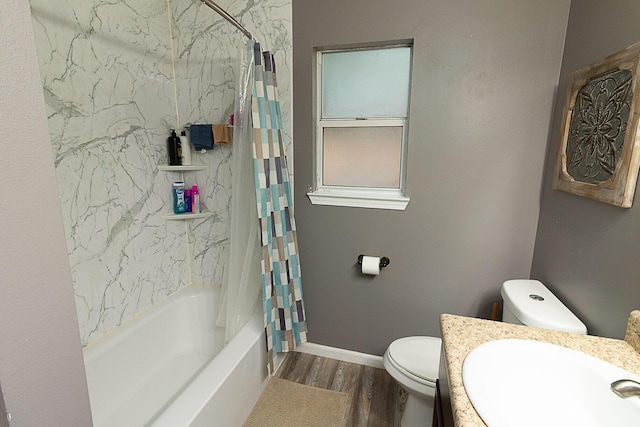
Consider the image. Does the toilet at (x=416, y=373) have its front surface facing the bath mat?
yes

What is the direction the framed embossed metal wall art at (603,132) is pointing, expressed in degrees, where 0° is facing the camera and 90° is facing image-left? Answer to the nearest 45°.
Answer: approximately 45°

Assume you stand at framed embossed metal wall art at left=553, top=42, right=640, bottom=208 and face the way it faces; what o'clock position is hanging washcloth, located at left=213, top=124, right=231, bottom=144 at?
The hanging washcloth is roughly at 1 o'clock from the framed embossed metal wall art.

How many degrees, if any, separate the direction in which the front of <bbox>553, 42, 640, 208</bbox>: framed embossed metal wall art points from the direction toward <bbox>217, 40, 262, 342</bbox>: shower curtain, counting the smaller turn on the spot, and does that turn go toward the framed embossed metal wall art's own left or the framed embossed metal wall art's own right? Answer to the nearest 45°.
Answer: approximately 45° to the framed embossed metal wall art's own right

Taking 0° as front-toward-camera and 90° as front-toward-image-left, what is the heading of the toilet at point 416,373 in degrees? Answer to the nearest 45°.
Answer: approximately 90°

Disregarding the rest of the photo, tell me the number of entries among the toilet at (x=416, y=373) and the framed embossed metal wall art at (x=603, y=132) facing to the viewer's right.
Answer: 0

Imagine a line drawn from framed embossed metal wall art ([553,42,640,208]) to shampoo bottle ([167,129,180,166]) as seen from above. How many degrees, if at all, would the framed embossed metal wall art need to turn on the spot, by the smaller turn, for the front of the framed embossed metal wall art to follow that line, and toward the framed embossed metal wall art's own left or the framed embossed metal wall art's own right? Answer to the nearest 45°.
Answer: approximately 45° to the framed embossed metal wall art's own right

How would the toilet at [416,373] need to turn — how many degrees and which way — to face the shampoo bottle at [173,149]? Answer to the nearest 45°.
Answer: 0° — it already faces it
